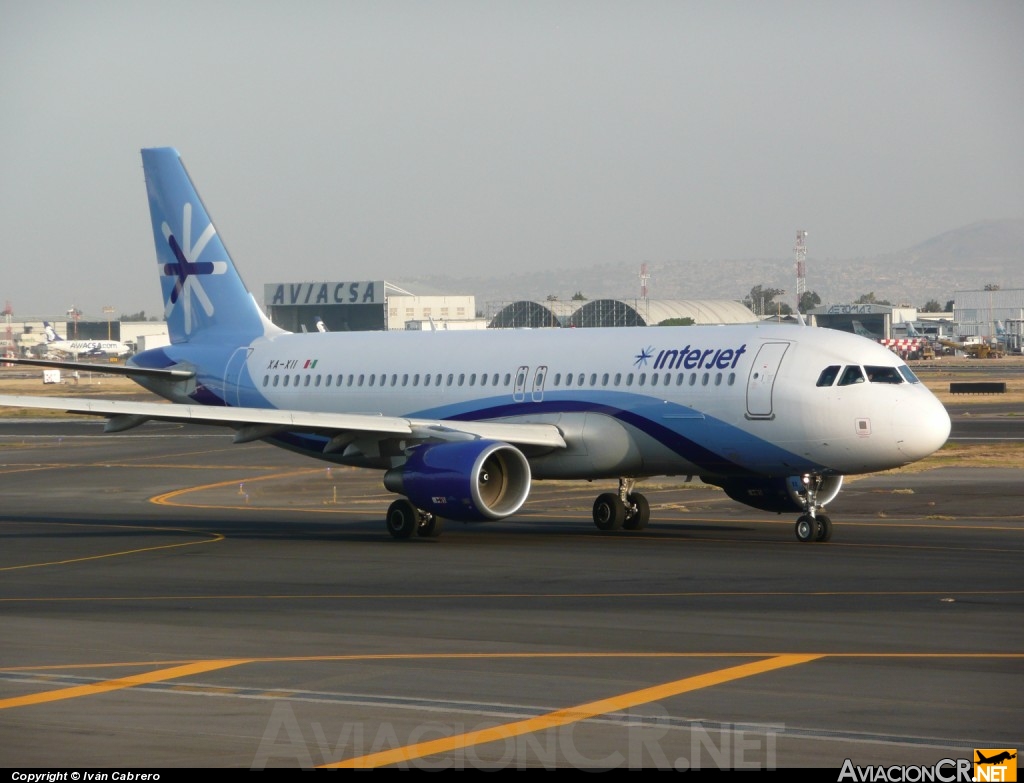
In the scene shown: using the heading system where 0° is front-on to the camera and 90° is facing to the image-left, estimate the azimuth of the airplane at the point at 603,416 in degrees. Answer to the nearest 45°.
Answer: approximately 315°
